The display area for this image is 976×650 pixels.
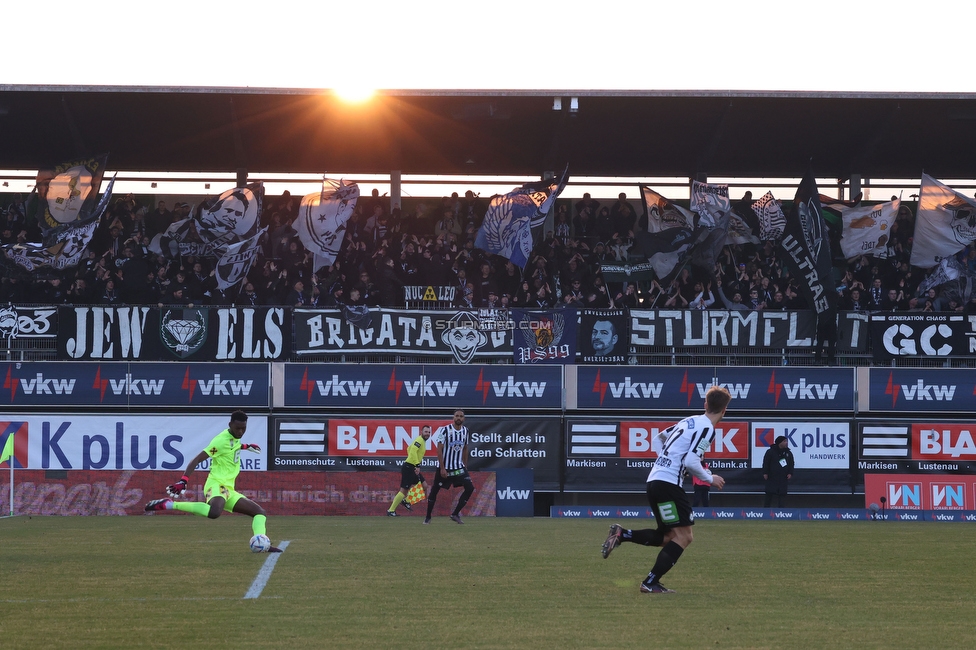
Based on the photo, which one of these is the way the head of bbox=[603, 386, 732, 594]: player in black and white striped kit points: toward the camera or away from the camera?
away from the camera

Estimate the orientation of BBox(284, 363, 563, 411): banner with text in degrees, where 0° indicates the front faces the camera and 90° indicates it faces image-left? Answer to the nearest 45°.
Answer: approximately 0°

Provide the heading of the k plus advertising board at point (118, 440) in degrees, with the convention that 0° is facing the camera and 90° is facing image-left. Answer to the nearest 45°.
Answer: approximately 0°

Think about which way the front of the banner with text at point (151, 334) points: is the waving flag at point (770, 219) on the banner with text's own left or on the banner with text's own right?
on the banner with text's own left

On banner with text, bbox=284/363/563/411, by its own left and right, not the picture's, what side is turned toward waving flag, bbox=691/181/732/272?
left

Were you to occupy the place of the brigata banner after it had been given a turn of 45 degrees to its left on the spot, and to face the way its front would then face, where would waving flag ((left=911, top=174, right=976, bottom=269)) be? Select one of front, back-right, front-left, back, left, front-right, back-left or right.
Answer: front-left
